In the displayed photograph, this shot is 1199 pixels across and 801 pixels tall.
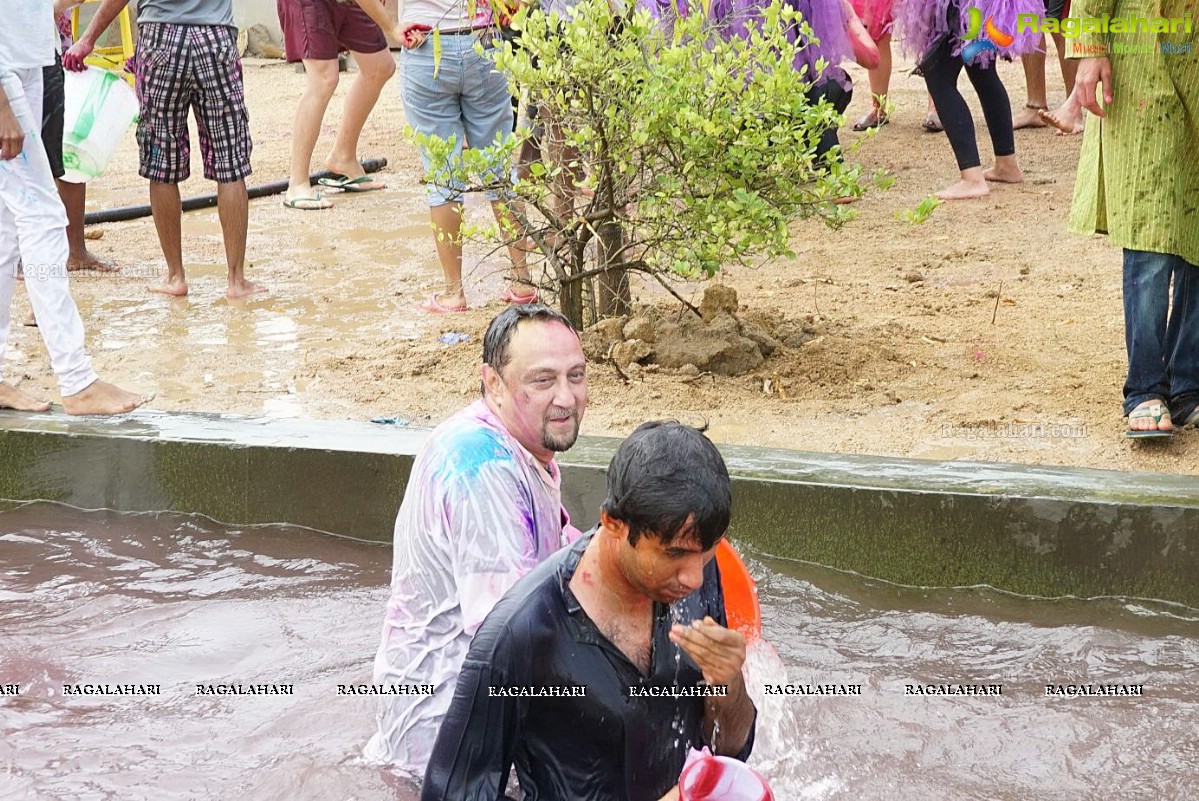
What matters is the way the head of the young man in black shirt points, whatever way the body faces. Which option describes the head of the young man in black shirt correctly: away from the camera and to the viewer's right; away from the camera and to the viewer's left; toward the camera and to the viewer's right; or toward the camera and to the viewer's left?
toward the camera and to the viewer's right

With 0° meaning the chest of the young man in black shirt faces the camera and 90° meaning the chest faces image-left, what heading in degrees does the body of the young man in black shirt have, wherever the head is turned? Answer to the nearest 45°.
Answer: approximately 315°

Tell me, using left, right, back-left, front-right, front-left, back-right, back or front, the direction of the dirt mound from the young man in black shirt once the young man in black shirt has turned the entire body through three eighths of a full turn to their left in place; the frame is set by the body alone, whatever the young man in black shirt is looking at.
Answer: front

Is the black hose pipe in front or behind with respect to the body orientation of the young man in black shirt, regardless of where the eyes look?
behind
